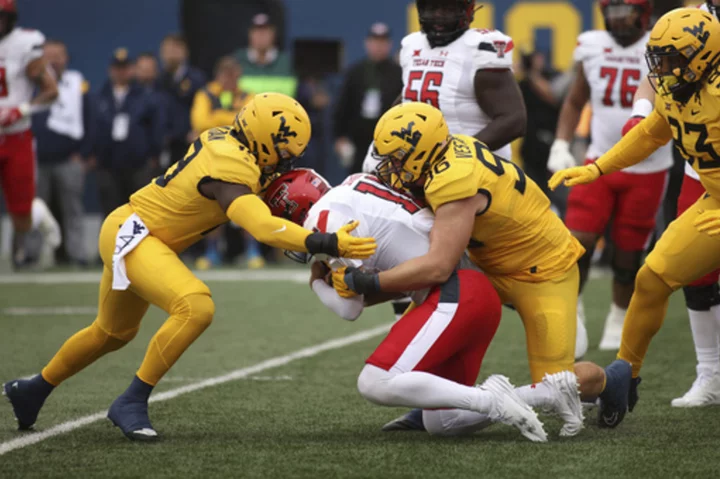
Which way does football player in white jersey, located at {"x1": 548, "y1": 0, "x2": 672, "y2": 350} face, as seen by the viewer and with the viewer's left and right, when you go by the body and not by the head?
facing the viewer

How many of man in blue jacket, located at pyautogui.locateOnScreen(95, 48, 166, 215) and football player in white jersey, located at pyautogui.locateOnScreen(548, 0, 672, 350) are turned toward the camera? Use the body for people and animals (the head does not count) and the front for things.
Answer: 2

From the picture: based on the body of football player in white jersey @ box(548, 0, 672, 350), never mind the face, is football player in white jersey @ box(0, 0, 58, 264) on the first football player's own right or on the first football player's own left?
on the first football player's own right

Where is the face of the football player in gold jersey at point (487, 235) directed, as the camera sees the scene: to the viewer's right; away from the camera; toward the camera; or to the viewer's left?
to the viewer's left

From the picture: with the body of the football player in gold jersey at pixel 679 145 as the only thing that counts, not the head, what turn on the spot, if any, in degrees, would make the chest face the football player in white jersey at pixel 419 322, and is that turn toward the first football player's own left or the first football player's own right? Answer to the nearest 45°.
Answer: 0° — they already face them

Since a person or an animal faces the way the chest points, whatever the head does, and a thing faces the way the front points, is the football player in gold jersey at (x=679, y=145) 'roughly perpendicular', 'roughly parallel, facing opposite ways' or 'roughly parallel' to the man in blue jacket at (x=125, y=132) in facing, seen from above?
roughly perpendicular

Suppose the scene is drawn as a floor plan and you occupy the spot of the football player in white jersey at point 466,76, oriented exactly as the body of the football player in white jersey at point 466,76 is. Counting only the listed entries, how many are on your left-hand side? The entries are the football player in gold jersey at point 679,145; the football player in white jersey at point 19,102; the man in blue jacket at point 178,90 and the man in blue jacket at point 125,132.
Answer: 1

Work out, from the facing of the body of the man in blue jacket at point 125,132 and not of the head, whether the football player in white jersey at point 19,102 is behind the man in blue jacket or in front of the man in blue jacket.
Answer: in front

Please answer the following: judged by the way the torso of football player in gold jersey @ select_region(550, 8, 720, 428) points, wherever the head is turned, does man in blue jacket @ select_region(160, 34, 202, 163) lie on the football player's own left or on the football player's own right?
on the football player's own right

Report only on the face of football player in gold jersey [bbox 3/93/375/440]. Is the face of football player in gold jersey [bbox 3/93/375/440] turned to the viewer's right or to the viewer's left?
to the viewer's right

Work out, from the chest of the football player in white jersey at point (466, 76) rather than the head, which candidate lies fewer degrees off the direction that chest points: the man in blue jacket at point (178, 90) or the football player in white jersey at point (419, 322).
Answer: the football player in white jersey

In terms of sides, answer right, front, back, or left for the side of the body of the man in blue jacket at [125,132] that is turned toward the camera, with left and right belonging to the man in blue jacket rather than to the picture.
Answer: front

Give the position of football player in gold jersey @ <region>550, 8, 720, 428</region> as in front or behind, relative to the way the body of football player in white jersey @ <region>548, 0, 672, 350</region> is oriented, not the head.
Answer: in front
